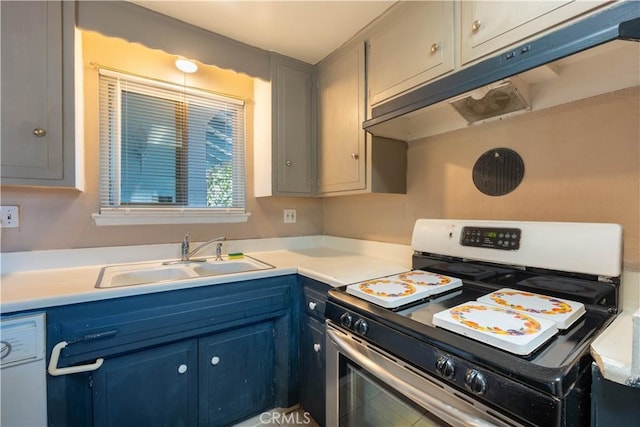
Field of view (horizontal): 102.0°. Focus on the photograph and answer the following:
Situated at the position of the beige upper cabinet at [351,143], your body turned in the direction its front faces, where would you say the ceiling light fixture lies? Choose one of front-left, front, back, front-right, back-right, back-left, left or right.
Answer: front-right

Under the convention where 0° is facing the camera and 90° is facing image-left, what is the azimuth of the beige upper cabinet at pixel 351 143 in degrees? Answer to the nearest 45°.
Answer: approximately 45°

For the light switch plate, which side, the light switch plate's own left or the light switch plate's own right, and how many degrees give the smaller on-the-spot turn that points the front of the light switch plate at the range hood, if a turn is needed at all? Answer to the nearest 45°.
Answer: approximately 45° to the light switch plate's own left

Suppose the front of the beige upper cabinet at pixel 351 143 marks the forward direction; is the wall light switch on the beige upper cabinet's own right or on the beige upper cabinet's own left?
on the beige upper cabinet's own right

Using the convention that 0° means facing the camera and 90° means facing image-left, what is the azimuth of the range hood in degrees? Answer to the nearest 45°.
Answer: approximately 45°

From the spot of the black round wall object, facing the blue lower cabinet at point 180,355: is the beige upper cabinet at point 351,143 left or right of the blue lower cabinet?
right
